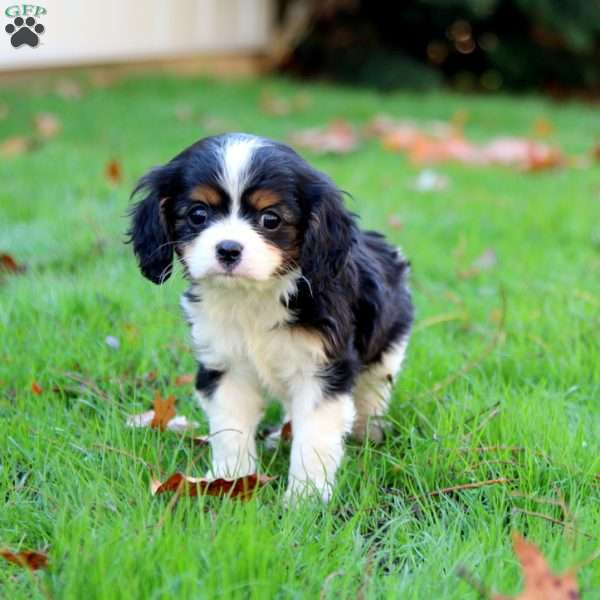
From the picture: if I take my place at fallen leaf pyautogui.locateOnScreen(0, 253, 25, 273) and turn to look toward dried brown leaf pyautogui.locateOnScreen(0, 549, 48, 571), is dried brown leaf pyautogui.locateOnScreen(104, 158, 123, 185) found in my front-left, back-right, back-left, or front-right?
back-left

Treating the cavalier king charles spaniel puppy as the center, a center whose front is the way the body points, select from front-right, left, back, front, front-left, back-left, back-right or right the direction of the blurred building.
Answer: back-right

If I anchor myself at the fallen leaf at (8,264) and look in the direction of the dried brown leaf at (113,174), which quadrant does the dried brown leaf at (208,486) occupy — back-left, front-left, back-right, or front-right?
back-right

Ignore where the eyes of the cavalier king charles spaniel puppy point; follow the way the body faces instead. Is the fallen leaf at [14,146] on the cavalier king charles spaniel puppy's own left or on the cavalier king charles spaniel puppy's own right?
on the cavalier king charles spaniel puppy's own right

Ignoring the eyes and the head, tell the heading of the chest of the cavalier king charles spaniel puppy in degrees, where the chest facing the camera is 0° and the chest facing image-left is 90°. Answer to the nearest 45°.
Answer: approximately 45°

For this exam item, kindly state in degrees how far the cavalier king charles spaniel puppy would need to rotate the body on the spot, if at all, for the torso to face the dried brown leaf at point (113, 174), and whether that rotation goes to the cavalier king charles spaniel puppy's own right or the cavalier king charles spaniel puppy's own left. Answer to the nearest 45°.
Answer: approximately 135° to the cavalier king charles spaniel puppy's own right

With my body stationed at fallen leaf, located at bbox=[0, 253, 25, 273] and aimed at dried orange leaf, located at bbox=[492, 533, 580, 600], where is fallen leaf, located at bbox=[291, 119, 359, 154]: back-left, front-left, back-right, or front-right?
back-left

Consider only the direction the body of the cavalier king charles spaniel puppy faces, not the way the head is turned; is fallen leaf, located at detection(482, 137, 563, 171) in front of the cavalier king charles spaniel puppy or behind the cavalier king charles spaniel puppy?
behind

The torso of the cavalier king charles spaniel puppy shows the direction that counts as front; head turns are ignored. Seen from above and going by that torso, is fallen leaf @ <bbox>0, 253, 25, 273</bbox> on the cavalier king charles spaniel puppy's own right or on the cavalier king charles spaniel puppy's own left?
on the cavalier king charles spaniel puppy's own right

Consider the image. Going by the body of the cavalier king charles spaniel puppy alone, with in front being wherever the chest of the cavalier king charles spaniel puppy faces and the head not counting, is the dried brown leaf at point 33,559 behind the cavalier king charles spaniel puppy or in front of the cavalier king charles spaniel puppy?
in front

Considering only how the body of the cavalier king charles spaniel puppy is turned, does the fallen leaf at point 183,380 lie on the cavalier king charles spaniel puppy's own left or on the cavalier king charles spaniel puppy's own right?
on the cavalier king charles spaniel puppy's own right

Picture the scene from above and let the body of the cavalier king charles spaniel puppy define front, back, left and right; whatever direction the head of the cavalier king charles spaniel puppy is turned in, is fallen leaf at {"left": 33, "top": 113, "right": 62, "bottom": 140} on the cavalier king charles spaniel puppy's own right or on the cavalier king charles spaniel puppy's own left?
on the cavalier king charles spaniel puppy's own right
